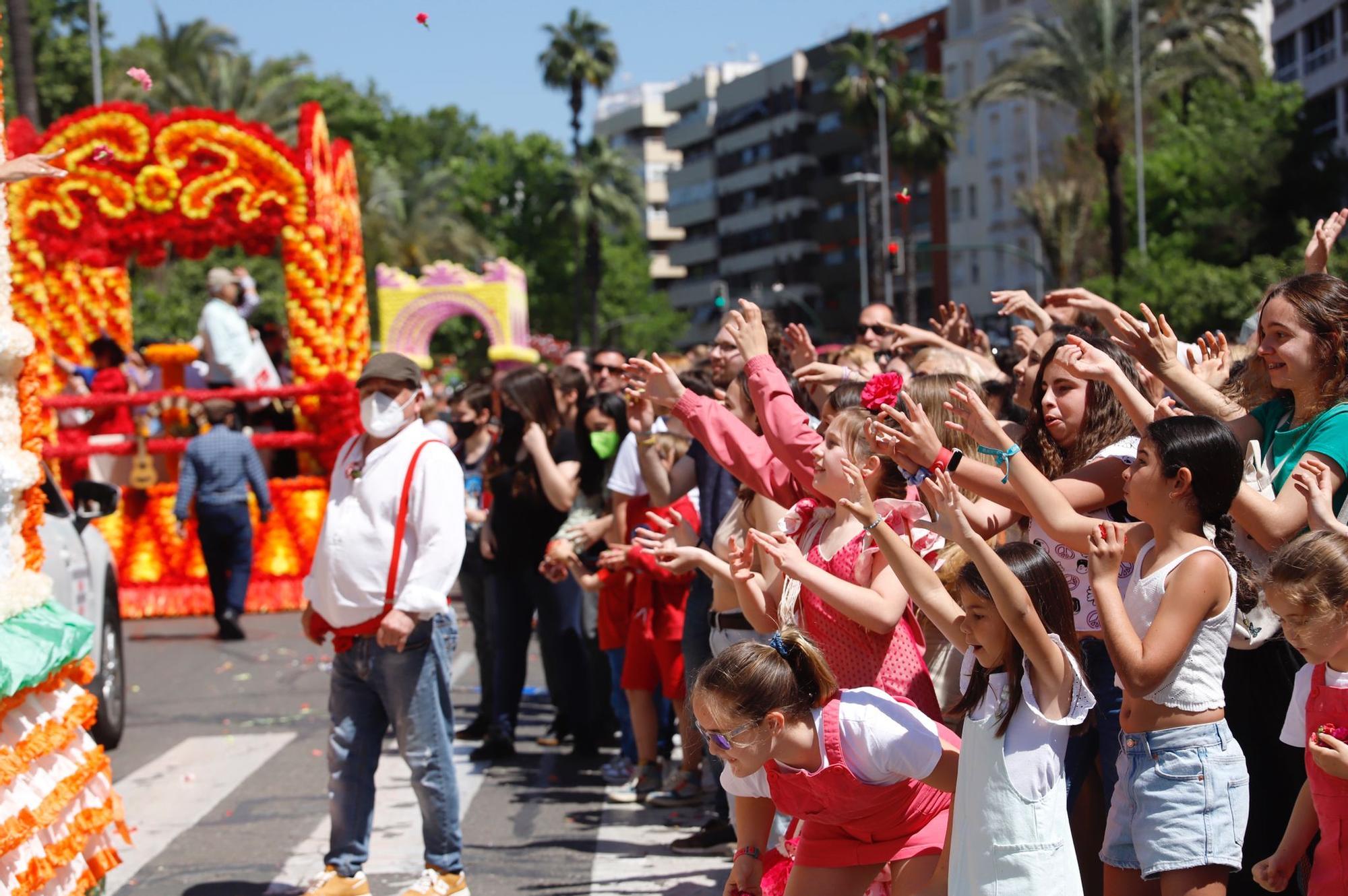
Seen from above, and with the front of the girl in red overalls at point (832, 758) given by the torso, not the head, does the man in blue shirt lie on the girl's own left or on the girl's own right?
on the girl's own right

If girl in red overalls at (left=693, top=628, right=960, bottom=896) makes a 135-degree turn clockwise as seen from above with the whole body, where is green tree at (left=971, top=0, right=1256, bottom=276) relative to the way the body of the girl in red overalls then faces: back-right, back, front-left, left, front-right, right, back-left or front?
front

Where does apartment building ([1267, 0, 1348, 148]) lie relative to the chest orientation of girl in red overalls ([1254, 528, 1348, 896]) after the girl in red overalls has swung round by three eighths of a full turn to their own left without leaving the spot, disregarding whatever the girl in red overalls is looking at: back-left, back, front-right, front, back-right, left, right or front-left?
left

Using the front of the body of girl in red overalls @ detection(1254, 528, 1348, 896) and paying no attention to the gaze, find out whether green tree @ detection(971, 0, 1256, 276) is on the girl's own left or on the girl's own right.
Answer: on the girl's own right

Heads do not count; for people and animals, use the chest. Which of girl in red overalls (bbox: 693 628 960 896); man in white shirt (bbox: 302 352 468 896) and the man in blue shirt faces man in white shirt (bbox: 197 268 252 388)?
the man in blue shirt

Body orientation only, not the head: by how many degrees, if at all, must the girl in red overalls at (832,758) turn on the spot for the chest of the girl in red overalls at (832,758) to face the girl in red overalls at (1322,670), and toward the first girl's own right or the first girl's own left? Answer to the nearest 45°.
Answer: approximately 135° to the first girl's own left

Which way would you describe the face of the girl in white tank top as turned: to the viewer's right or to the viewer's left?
to the viewer's left

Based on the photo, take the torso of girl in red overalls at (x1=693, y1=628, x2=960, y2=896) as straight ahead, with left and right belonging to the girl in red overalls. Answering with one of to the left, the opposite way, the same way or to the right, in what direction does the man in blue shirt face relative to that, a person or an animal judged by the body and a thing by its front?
to the right

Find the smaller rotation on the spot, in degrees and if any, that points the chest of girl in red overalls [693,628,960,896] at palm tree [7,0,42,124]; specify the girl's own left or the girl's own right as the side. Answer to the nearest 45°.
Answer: approximately 90° to the girl's own right

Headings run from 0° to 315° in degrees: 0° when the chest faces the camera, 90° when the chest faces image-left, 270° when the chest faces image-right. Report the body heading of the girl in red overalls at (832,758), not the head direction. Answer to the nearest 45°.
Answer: approximately 45°

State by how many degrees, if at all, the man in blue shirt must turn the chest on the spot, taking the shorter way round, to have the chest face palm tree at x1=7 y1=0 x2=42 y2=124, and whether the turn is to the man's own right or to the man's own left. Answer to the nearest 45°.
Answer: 0° — they already face it

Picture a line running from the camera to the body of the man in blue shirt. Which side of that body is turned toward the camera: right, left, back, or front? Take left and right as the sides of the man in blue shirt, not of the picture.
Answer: back

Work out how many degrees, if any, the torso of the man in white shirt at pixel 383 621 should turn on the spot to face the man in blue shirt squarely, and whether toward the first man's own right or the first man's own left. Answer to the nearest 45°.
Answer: approximately 135° to the first man's own right
